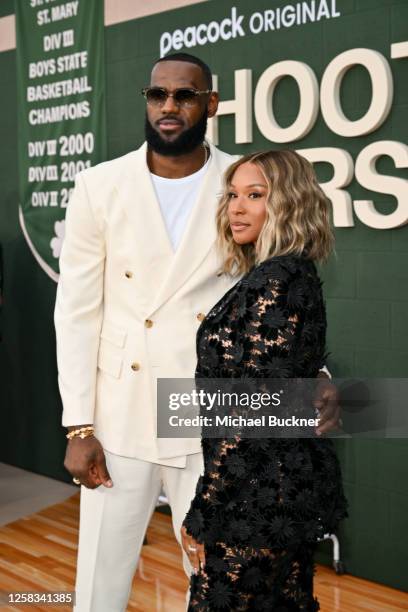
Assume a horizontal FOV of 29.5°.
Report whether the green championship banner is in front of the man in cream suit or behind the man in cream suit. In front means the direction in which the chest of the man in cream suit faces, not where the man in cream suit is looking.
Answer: behind

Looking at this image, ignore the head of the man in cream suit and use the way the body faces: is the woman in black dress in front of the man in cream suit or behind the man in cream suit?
in front

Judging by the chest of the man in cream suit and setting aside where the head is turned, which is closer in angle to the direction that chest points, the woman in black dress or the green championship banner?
the woman in black dress

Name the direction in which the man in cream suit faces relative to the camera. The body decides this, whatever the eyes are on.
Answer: toward the camera

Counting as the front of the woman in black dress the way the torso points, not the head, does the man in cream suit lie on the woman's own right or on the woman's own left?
on the woman's own right

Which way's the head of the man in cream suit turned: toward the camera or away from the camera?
toward the camera

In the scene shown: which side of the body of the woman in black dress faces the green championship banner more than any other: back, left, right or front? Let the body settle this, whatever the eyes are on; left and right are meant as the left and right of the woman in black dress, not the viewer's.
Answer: right

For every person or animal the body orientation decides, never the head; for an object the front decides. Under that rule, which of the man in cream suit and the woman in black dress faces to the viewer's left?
the woman in black dress

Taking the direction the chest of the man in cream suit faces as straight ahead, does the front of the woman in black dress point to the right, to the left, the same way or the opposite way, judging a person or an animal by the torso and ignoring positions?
to the right

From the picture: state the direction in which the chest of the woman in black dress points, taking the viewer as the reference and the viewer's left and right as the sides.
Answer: facing to the left of the viewer

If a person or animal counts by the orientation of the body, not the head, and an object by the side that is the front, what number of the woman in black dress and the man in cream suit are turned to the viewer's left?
1
